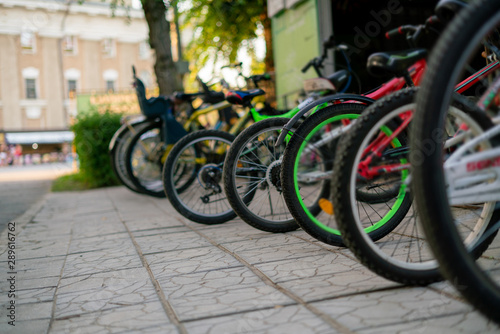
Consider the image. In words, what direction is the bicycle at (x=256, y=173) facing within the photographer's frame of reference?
facing away from the viewer and to the right of the viewer

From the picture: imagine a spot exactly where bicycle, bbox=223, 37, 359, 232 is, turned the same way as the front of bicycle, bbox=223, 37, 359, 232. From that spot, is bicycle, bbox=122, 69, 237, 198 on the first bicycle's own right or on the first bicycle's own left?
on the first bicycle's own left

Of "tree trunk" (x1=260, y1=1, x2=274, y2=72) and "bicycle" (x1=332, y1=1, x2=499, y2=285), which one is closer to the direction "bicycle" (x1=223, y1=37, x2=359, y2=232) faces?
the tree trunk

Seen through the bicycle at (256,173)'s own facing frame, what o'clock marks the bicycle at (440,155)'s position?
the bicycle at (440,155) is roughly at 4 o'clock from the bicycle at (256,173).

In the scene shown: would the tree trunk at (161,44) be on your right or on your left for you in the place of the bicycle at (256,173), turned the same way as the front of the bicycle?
on your left

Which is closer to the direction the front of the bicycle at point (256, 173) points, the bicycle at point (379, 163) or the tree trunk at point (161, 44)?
the tree trunk

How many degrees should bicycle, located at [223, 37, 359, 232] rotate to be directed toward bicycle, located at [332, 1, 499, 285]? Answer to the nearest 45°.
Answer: approximately 135° to its right
